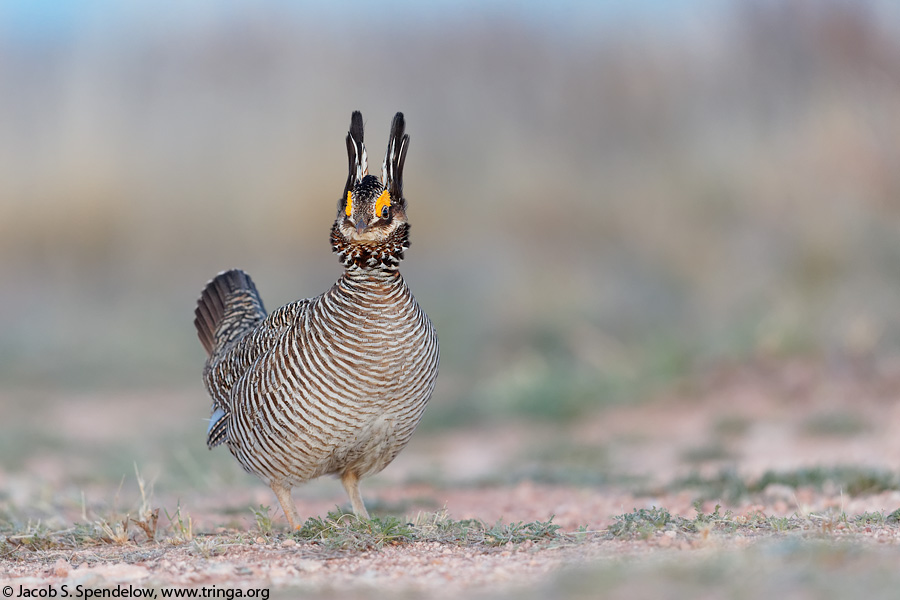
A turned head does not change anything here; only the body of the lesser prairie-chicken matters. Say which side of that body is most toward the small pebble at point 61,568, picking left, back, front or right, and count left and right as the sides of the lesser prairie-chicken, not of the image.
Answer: right

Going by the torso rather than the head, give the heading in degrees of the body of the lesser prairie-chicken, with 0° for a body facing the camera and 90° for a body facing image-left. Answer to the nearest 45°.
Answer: approximately 315°
